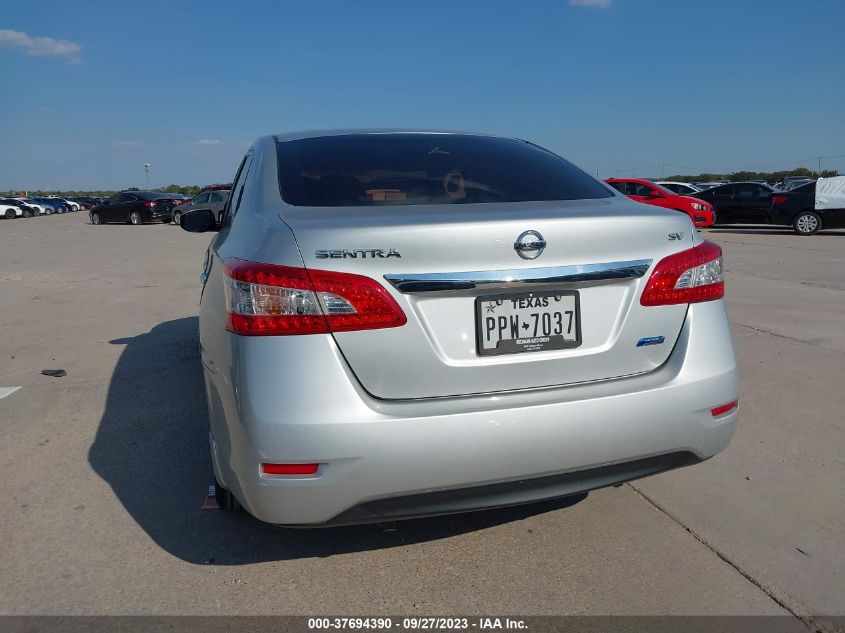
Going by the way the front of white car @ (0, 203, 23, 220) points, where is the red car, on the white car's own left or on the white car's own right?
on the white car's own right

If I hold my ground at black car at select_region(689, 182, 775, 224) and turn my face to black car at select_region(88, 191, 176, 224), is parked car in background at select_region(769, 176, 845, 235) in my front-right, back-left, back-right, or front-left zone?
back-left

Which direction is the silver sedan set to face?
away from the camera

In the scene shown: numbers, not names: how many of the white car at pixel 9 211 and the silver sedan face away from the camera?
1

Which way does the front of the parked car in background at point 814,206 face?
to the viewer's right

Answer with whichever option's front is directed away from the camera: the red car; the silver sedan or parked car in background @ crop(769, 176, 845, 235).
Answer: the silver sedan

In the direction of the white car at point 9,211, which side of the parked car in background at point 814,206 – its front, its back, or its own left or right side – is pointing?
back

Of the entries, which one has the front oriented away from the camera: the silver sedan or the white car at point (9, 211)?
the silver sedan

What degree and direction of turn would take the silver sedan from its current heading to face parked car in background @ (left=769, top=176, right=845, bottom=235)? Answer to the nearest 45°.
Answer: approximately 45° to its right

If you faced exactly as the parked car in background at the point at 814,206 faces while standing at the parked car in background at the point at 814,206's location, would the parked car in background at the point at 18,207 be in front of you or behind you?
behind

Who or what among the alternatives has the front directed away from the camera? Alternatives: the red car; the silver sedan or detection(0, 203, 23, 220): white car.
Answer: the silver sedan
